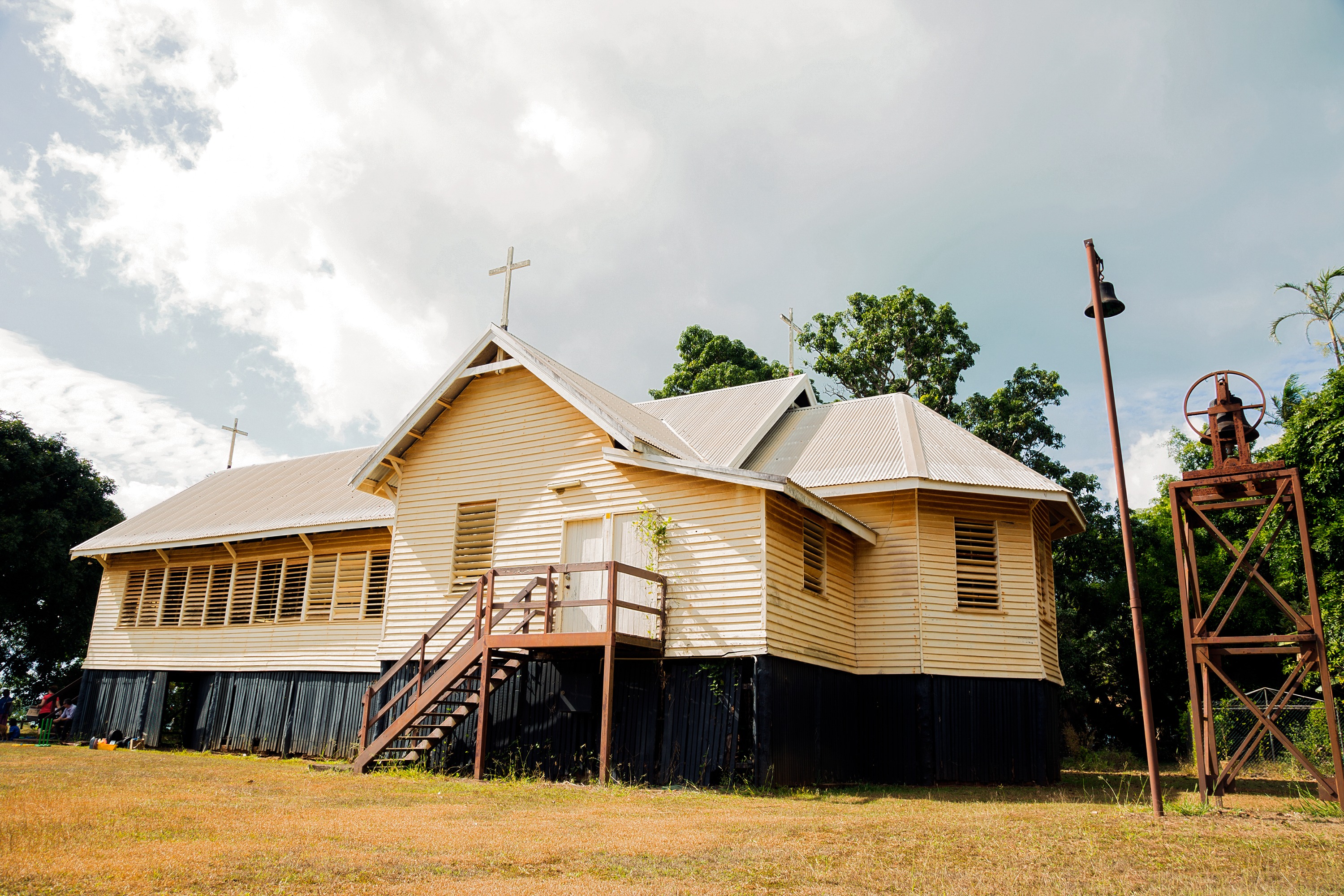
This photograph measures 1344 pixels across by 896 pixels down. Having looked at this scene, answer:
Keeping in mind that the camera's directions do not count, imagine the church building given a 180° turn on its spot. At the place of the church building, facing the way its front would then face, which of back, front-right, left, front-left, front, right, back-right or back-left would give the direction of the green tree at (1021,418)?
front

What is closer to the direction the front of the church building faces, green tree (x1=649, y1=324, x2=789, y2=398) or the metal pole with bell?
the metal pole with bell

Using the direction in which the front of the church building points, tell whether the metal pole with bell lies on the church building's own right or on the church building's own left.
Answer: on the church building's own left

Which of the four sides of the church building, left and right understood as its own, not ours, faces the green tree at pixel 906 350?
back

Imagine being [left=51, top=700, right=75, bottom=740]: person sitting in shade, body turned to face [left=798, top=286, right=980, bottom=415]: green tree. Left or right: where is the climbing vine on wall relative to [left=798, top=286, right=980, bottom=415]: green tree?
right

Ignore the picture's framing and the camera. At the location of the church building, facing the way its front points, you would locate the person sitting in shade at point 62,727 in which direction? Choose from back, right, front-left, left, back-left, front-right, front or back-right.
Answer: right

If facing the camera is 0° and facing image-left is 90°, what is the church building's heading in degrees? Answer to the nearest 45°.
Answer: approximately 45°

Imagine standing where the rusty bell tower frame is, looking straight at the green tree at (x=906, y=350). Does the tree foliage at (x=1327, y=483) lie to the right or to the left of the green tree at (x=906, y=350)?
right

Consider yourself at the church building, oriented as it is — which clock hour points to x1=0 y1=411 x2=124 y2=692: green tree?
The green tree is roughly at 3 o'clock from the church building.

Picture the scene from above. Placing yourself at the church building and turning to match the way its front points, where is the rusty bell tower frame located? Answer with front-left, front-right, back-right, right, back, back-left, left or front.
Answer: left
